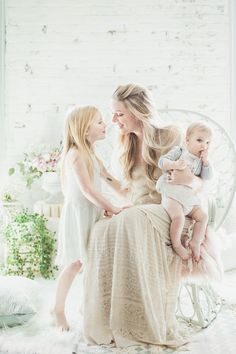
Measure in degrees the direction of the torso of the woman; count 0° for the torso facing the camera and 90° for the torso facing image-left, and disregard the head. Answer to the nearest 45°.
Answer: approximately 45°

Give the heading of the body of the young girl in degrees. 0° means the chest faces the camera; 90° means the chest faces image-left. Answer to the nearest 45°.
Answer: approximately 270°

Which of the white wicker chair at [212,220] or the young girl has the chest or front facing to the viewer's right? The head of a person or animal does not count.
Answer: the young girl

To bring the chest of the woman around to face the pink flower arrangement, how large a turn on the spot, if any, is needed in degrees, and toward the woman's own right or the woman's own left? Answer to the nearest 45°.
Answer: approximately 90° to the woman's own right

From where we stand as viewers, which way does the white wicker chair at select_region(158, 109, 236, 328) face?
facing the viewer and to the left of the viewer

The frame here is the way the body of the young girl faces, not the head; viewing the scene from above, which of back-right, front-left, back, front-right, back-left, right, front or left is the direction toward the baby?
front

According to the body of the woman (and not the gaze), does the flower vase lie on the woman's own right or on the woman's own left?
on the woman's own right

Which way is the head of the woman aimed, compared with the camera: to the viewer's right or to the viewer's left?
to the viewer's left

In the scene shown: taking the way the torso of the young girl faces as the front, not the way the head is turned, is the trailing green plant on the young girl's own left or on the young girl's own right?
on the young girl's own left

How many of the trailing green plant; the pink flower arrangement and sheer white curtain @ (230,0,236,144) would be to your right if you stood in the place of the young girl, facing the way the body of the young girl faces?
0

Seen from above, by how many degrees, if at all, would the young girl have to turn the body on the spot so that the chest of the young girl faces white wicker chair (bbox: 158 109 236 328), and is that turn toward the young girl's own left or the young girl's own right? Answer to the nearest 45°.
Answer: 0° — they already face it

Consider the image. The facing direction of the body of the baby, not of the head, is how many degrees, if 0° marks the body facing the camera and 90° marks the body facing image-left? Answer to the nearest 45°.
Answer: approximately 315°

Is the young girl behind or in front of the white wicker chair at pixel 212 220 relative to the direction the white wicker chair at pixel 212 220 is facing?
in front

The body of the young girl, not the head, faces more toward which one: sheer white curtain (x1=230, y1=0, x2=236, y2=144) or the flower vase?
the sheer white curtain

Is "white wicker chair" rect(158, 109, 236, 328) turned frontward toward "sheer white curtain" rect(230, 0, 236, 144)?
no

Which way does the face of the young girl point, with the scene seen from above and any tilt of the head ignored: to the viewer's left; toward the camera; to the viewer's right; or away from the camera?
to the viewer's right

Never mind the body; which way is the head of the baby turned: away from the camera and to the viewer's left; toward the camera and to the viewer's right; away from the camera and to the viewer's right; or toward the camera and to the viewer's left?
toward the camera and to the viewer's right
